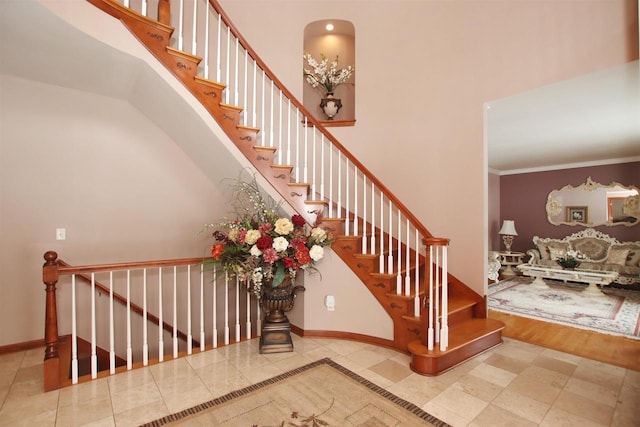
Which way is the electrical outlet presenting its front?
toward the camera

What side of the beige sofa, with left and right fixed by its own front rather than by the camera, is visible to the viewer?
front

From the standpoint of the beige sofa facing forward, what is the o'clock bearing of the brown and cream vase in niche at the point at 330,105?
The brown and cream vase in niche is roughly at 1 o'clock from the beige sofa.

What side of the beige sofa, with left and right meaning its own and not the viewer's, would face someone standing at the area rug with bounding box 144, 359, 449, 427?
front

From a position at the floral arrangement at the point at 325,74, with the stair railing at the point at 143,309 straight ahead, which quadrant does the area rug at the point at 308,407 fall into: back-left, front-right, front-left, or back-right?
front-left

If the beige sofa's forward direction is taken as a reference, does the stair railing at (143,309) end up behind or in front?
in front

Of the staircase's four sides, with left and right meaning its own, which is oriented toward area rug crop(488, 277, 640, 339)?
left

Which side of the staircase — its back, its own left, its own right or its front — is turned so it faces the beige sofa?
left

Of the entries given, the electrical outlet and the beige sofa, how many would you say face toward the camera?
2

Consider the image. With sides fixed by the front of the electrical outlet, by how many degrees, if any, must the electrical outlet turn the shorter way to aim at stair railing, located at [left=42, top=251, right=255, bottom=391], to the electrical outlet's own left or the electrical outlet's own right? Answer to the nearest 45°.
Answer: approximately 90° to the electrical outlet's own right
